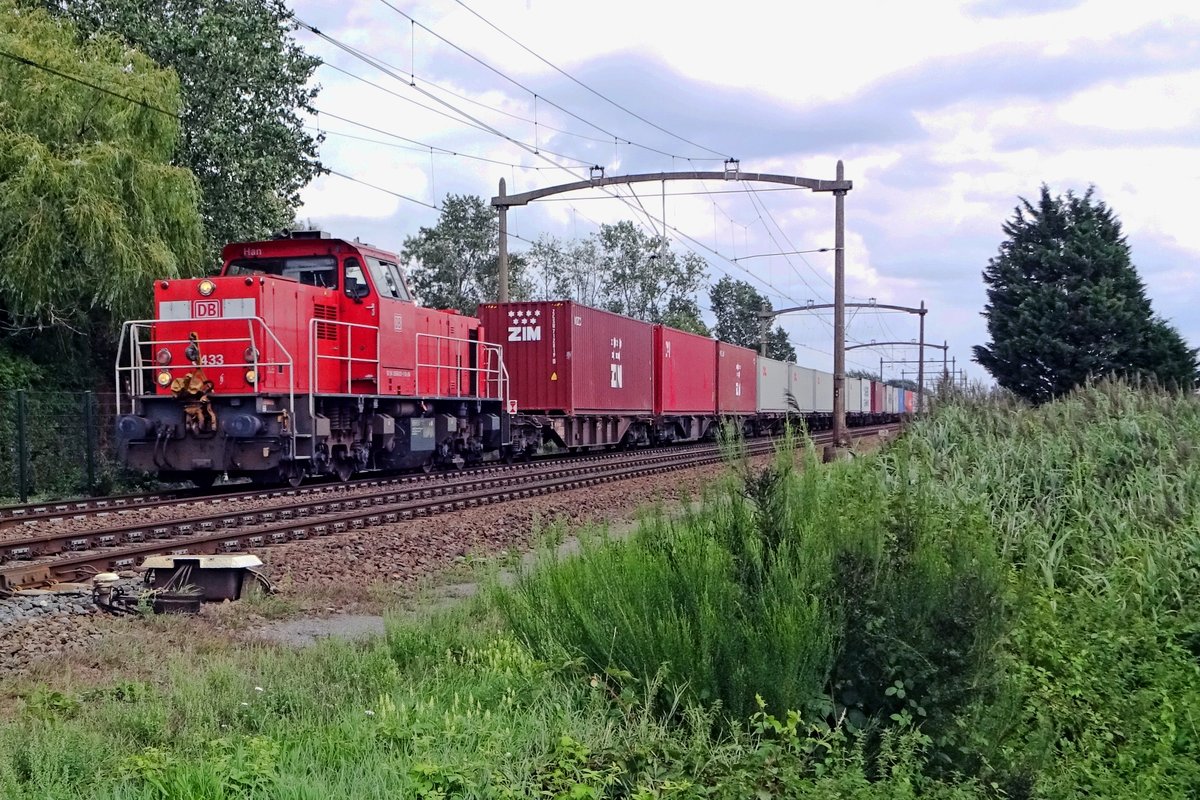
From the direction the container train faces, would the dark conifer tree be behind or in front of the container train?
behind

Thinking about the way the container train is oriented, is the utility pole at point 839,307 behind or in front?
behind

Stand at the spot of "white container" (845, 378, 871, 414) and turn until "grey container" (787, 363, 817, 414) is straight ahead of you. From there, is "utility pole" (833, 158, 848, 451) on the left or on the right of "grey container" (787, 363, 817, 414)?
left

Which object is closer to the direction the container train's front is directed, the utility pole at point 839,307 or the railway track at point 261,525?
the railway track

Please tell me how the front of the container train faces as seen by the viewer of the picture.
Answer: facing the viewer and to the left of the viewer

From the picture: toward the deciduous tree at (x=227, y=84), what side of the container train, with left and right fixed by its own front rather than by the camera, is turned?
right

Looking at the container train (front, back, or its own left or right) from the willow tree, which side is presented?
right
